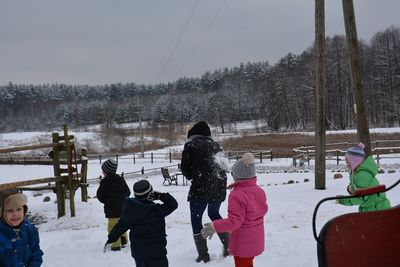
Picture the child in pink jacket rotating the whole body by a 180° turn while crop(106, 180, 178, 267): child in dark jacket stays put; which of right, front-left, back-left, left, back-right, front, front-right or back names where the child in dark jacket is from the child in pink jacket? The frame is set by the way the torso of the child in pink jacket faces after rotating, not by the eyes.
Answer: back-right

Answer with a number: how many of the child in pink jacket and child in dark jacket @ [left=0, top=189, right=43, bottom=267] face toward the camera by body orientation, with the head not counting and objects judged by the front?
1

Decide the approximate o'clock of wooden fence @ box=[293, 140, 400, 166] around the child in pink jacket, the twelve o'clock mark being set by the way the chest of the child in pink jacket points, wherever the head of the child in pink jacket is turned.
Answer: The wooden fence is roughly at 2 o'clock from the child in pink jacket.

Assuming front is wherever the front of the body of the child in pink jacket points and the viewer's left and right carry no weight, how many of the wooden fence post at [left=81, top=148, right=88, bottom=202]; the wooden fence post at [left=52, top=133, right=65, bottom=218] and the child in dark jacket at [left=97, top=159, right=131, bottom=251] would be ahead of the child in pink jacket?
3

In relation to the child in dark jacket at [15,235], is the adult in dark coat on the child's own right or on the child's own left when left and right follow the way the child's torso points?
on the child's own left

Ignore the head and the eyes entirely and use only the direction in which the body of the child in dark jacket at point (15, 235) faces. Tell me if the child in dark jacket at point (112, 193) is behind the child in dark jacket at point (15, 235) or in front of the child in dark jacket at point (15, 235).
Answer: behind

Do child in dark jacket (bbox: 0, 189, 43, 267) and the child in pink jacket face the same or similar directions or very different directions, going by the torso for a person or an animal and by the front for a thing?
very different directions

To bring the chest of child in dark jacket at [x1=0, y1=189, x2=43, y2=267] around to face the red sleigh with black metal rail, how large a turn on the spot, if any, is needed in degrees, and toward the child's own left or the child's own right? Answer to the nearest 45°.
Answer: approximately 45° to the child's own left

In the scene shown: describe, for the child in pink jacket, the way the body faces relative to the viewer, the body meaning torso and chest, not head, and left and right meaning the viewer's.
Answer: facing away from the viewer and to the left of the viewer

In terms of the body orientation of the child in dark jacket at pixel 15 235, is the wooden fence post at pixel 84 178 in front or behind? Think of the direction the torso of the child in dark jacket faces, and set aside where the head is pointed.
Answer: behind

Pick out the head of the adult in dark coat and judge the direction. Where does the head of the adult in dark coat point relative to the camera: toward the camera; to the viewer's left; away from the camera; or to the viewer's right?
away from the camera
